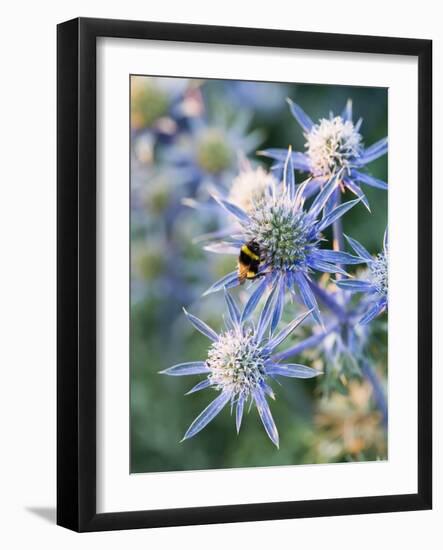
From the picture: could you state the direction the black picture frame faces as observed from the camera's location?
facing the viewer and to the right of the viewer
